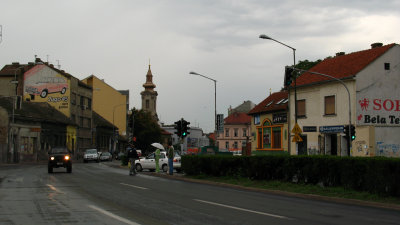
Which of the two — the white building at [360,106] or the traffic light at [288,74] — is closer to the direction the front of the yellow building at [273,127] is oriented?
the traffic light

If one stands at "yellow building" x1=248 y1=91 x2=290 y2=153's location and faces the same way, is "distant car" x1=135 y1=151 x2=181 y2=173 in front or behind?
in front

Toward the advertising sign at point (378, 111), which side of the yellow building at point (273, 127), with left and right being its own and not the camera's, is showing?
left

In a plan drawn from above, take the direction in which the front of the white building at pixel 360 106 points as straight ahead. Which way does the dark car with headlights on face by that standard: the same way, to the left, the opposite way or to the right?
to the left

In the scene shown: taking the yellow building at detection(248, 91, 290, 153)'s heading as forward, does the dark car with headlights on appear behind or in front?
in front

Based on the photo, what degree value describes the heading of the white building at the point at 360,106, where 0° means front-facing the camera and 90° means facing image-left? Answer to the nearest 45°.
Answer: approximately 45°

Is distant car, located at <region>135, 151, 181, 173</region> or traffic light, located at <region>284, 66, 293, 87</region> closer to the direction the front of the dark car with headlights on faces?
the traffic light
